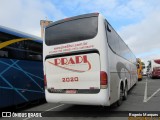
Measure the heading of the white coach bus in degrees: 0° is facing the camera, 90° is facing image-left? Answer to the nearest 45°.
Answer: approximately 225°
